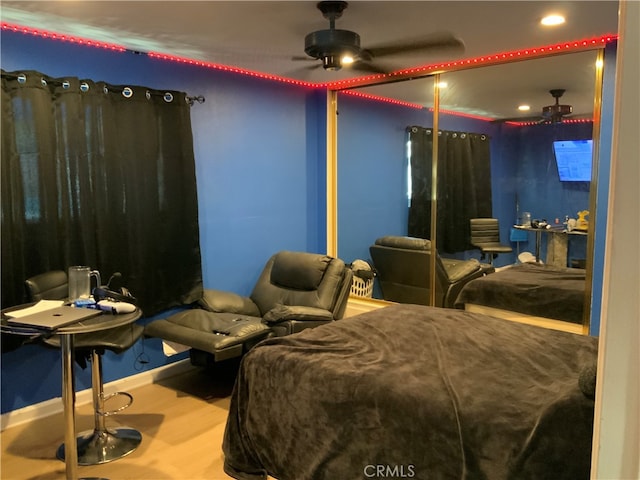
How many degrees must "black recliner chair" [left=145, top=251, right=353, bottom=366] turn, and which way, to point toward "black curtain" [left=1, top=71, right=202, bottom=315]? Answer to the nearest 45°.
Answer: approximately 45° to its right

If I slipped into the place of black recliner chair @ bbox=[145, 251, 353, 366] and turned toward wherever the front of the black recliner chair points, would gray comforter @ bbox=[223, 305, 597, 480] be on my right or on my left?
on my left

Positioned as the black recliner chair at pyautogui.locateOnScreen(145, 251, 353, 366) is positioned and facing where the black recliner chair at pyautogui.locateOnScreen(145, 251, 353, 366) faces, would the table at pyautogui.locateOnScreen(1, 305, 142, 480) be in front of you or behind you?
in front

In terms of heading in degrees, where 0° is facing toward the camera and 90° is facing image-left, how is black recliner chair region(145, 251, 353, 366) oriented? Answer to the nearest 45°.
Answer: approximately 45°

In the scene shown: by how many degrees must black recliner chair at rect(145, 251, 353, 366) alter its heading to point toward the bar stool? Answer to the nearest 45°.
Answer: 0° — it already faces it
